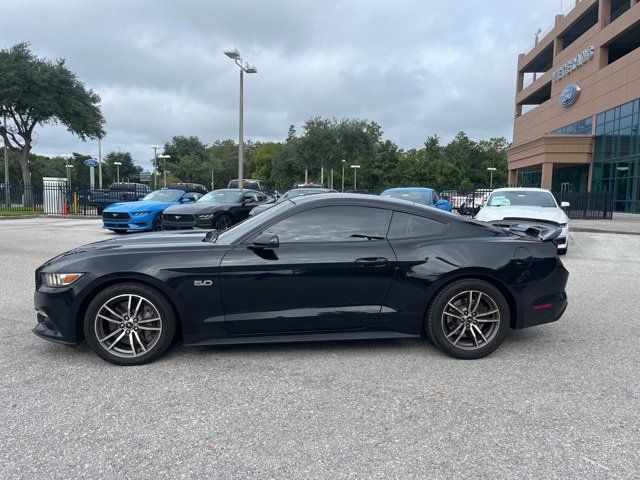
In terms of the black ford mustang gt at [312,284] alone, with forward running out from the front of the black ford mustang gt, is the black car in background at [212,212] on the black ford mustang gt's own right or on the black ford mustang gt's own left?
on the black ford mustang gt's own right

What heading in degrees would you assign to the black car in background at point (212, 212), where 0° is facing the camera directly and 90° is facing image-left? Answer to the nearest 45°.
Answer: approximately 45°

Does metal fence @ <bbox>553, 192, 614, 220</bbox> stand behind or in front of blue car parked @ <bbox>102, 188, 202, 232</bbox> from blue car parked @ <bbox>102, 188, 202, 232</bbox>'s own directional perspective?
behind

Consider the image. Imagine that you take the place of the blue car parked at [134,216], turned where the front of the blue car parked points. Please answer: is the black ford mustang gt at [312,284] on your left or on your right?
on your left

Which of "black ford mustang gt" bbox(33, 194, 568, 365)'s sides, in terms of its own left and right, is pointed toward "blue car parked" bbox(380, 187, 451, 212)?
right

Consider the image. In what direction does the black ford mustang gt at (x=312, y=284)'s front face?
to the viewer's left

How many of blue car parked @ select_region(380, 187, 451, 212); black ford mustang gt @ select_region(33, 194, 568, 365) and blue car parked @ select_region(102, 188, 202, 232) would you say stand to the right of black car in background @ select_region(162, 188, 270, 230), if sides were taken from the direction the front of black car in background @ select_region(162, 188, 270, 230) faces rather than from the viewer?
1

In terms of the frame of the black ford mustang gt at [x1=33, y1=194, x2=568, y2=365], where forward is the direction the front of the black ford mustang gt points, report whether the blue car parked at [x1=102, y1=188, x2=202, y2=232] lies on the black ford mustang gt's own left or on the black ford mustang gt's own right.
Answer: on the black ford mustang gt's own right

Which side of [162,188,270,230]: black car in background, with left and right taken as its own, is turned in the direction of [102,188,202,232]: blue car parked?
right

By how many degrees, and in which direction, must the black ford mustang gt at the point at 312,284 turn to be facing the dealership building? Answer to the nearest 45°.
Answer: approximately 135° to its right

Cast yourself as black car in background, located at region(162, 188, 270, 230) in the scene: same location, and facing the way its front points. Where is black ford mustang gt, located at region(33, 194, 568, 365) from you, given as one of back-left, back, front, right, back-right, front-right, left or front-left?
front-left

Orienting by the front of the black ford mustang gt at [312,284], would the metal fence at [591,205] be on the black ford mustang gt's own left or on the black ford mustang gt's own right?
on the black ford mustang gt's own right

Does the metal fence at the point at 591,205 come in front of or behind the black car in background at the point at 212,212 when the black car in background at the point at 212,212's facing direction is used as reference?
behind
